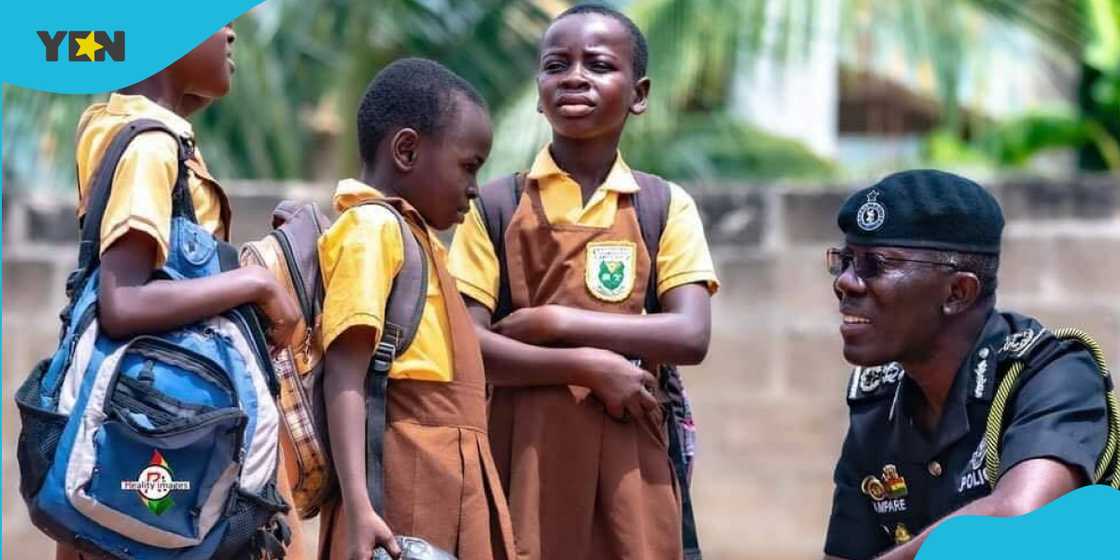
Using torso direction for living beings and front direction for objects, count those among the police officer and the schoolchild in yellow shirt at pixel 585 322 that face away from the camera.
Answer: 0

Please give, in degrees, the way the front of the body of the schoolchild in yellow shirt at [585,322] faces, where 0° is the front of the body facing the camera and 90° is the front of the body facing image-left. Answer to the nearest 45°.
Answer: approximately 0°

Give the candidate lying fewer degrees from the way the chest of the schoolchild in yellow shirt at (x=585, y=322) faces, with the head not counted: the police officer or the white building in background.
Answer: the police officer

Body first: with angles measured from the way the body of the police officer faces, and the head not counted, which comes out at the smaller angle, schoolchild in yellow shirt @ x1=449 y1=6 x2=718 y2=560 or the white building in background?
the schoolchild in yellow shirt

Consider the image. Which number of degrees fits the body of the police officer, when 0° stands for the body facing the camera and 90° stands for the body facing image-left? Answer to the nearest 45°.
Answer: approximately 45°

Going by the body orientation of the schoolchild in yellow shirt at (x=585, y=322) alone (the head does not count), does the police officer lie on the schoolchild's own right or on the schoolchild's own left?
on the schoolchild's own left
